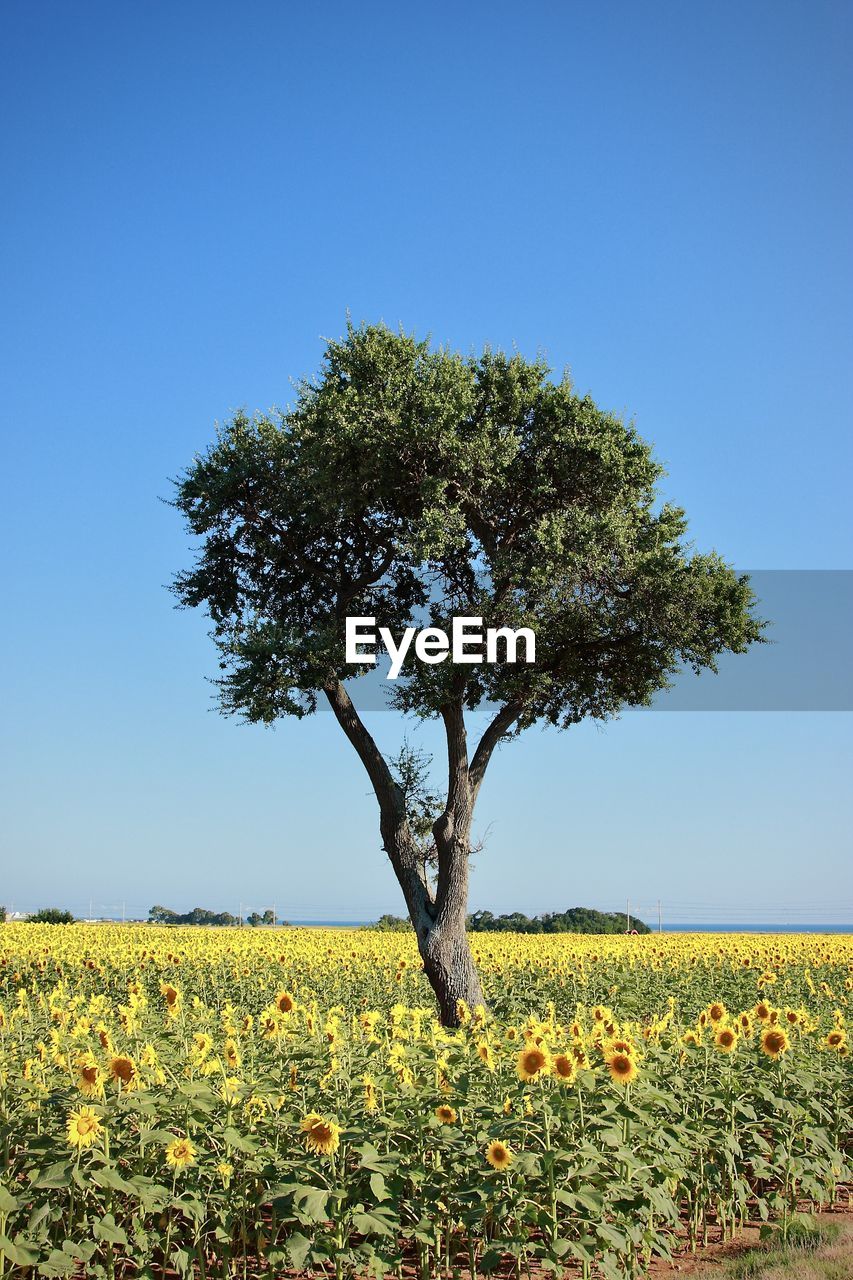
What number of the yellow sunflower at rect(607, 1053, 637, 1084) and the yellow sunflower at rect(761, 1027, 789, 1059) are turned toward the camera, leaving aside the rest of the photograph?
2

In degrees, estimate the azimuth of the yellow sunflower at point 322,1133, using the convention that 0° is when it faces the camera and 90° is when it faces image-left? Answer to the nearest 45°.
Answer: approximately 0°

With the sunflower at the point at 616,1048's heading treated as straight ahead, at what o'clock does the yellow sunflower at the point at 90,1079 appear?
The yellow sunflower is roughly at 2 o'clock from the sunflower.

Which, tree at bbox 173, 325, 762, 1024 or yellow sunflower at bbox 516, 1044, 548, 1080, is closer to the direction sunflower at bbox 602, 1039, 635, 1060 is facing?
the yellow sunflower

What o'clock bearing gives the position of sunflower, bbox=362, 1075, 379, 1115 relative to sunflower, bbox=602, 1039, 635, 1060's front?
sunflower, bbox=362, 1075, 379, 1115 is roughly at 2 o'clock from sunflower, bbox=602, 1039, 635, 1060.
